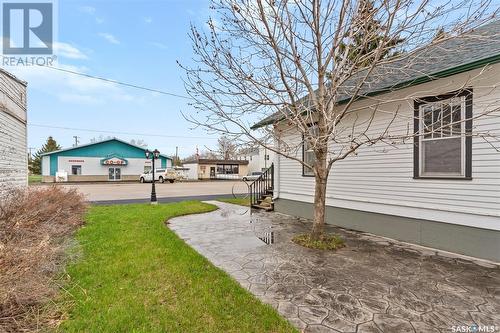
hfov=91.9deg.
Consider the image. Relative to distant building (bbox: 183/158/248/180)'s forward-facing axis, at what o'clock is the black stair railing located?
The black stair railing is roughly at 12 o'clock from the distant building.

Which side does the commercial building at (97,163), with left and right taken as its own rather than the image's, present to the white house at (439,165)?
front

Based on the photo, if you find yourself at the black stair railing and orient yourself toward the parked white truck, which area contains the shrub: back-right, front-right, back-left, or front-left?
back-left

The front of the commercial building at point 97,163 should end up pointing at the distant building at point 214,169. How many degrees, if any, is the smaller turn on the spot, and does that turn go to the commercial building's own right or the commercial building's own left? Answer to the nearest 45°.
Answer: approximately 90° to the commercial building's own left

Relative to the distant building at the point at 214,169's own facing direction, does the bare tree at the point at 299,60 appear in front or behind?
in front

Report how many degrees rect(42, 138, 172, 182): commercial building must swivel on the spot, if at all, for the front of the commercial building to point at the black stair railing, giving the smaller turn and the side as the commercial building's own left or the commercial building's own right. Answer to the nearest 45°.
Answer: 0° — it already faces it

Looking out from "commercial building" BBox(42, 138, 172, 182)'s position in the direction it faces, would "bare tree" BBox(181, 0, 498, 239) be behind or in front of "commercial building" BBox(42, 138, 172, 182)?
in front

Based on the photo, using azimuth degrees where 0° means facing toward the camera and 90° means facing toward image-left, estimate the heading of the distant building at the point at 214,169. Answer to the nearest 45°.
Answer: approximately 0°

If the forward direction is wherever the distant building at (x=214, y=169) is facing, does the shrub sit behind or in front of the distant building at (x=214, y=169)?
in front

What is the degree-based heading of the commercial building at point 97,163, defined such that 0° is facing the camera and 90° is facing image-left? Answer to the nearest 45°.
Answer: approximately 0°

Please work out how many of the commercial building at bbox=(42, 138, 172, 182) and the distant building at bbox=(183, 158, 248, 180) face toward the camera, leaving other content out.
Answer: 2

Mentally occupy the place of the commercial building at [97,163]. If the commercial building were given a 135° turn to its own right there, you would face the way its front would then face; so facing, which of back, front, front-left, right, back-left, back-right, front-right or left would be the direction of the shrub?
back-left
